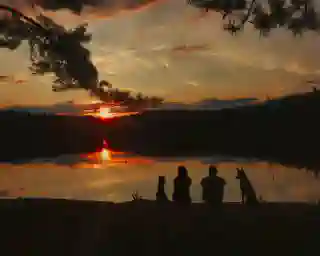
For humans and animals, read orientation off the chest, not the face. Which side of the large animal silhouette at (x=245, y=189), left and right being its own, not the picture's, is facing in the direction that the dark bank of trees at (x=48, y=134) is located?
front
